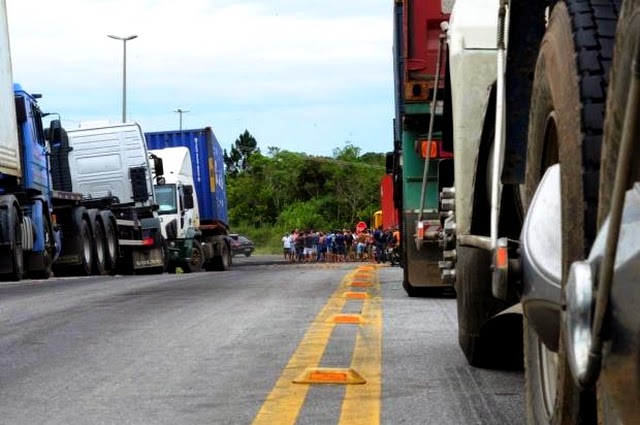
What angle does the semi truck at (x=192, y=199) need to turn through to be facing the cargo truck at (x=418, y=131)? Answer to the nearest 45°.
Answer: approximately 45° to its left

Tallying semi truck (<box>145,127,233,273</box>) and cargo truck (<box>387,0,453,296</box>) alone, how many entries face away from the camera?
1

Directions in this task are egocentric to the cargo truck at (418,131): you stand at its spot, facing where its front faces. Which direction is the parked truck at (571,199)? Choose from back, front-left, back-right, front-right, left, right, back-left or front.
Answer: back

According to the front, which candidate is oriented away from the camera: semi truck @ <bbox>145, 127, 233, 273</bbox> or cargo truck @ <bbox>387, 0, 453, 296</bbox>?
the cargo truck

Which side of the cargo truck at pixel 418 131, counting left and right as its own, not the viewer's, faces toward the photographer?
back

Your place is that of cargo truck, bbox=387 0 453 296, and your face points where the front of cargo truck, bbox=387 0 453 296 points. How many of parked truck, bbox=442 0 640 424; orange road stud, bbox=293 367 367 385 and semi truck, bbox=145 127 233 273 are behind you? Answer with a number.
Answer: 2

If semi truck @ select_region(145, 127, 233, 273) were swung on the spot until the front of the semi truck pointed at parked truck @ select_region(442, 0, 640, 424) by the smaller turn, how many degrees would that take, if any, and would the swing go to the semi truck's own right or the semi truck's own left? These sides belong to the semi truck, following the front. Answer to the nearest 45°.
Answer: approximately 45° to the semi truck's own left
